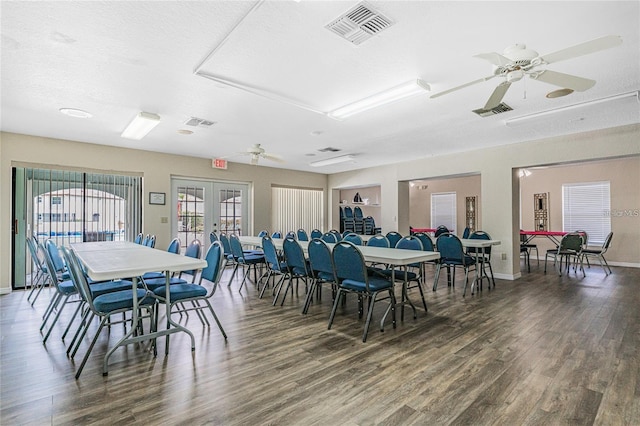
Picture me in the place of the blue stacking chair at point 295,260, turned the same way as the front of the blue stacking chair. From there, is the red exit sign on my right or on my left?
on my left

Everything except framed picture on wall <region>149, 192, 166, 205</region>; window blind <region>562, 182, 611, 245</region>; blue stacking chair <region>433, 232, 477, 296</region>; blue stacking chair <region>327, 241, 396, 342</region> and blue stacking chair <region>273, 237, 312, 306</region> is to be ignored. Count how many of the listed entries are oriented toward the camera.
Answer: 2

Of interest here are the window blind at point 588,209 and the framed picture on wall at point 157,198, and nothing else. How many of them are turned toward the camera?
2

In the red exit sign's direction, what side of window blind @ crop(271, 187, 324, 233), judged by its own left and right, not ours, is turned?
right

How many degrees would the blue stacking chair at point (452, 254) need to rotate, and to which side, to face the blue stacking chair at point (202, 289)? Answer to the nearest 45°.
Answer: approximately 180°

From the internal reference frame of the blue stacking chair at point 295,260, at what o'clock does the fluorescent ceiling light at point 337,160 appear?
The fluorescent ceiling light is roughly at 11 o'clock from the blue stacking chair.

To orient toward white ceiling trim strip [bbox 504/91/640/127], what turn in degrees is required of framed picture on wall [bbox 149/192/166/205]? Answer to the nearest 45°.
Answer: approximately 45° to its left

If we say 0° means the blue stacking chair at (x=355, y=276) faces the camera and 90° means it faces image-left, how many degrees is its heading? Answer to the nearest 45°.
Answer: approximately 225°

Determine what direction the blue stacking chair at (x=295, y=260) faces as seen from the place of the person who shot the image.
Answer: facing away from the viewer and to the right of the viewer

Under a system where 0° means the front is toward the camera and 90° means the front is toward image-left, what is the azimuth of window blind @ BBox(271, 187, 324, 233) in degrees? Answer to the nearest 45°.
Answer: approximately 315°

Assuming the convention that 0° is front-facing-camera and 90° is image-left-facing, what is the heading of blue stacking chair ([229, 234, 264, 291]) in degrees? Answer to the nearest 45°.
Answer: approximately 225°

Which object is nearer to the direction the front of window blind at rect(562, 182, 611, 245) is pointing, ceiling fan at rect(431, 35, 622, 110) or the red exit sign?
the ceiling fan

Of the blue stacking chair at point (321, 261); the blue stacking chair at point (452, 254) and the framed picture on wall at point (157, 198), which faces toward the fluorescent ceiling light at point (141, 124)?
the framed picture on wall
